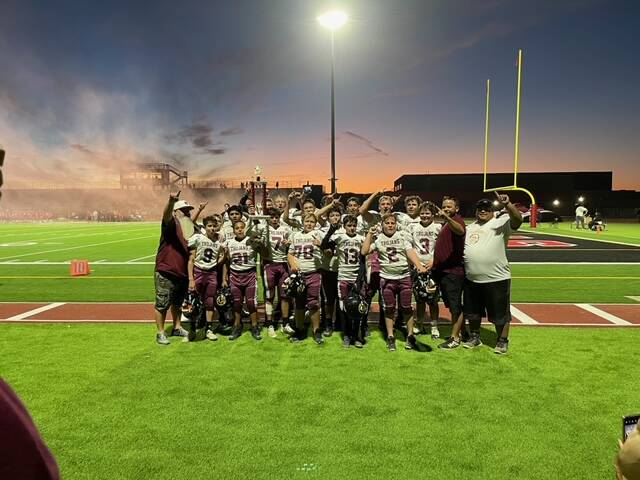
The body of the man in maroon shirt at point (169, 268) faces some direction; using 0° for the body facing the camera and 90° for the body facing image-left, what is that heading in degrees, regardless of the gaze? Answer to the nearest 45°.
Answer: approximately 315°

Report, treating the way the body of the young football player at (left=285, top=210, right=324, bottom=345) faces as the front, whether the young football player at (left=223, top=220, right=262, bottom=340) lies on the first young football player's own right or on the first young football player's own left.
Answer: on the first young football player's own right

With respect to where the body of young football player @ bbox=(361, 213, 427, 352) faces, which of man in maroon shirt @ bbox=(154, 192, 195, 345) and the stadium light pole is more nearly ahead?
the man in maroon shirt

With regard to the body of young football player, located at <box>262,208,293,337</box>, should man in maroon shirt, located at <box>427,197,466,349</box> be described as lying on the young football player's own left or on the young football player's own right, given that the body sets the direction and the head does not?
on the young football player's own left

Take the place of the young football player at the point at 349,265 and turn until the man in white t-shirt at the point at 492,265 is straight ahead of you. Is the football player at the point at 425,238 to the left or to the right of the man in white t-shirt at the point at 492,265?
left

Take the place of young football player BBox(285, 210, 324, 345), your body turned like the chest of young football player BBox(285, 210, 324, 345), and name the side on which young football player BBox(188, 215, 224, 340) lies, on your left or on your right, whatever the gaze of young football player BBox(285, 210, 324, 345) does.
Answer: on your right

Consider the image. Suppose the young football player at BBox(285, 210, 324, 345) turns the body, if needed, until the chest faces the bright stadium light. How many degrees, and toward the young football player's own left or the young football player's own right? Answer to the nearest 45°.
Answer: approximately 180°

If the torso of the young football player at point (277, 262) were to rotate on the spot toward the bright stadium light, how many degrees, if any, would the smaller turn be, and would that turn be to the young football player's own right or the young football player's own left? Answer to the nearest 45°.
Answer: approximately 180°

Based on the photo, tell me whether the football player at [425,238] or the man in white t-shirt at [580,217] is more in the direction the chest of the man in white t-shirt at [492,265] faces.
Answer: the football player
